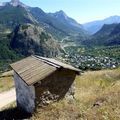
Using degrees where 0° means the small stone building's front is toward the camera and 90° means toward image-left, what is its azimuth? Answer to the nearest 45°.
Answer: approximately 315°
